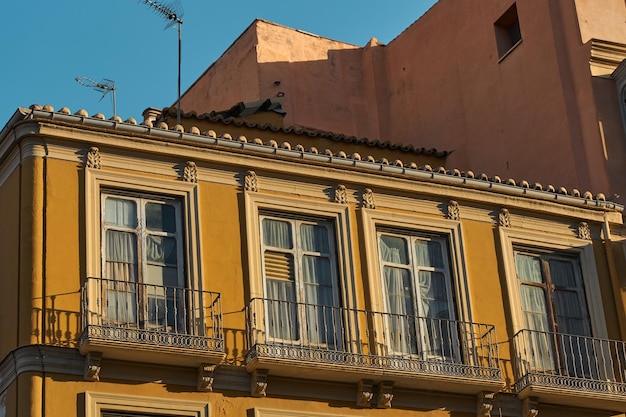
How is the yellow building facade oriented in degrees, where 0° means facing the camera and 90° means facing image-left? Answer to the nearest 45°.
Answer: approximately 315°
